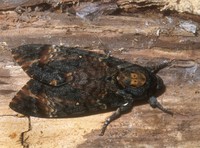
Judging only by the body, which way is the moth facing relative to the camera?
to the viewer's right
